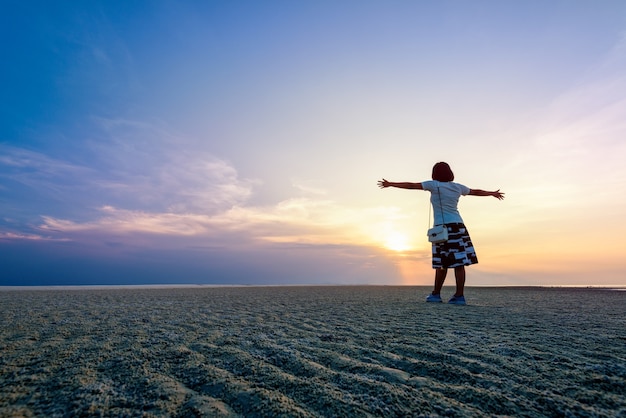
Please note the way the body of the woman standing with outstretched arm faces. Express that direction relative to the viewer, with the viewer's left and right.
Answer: facing away from the viewer and to the left of the viewer

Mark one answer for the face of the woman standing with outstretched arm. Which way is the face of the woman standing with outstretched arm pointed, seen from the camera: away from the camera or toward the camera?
away from the camera
